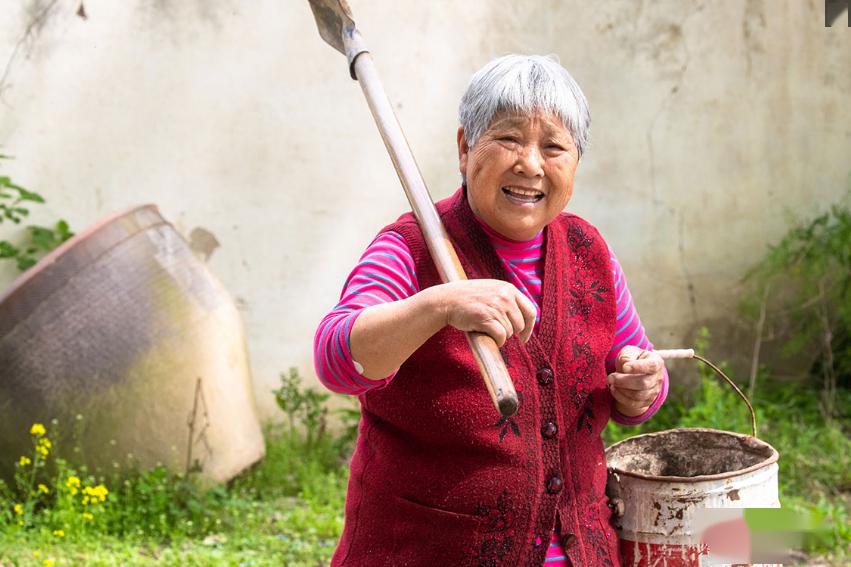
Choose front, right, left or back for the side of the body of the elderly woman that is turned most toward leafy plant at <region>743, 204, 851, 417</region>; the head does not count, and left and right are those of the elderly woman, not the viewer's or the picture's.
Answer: left

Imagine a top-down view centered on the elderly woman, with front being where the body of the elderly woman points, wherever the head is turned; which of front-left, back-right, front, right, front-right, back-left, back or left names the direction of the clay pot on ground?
back

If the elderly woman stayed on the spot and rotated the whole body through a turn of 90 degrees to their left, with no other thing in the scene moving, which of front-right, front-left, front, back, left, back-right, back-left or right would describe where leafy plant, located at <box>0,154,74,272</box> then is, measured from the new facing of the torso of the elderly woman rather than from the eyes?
left

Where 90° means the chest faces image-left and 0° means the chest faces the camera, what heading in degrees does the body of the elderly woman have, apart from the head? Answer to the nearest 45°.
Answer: approximately 315°

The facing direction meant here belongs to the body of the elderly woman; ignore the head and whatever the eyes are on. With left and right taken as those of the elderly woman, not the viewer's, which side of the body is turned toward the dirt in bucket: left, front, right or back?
left
